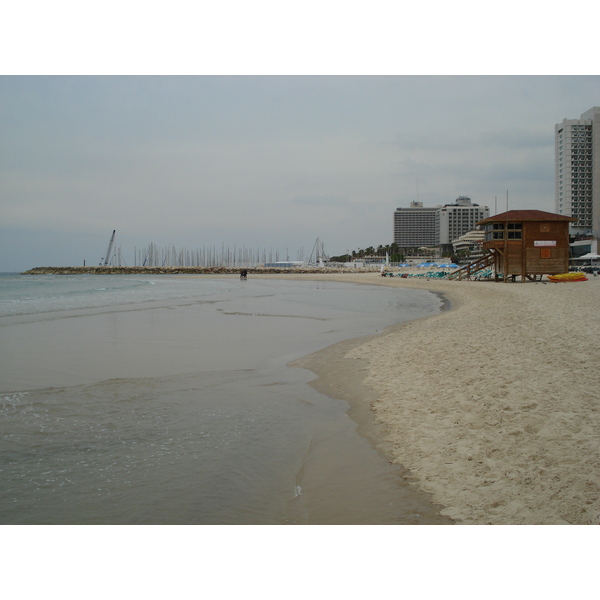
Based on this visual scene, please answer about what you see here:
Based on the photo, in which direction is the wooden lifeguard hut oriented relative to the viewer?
to the viewer's left

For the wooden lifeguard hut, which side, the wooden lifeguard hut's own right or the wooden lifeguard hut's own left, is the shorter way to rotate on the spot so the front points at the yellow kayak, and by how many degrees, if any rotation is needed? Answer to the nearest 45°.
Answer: approximately 135° to the wooden lifeguard hut's own left
